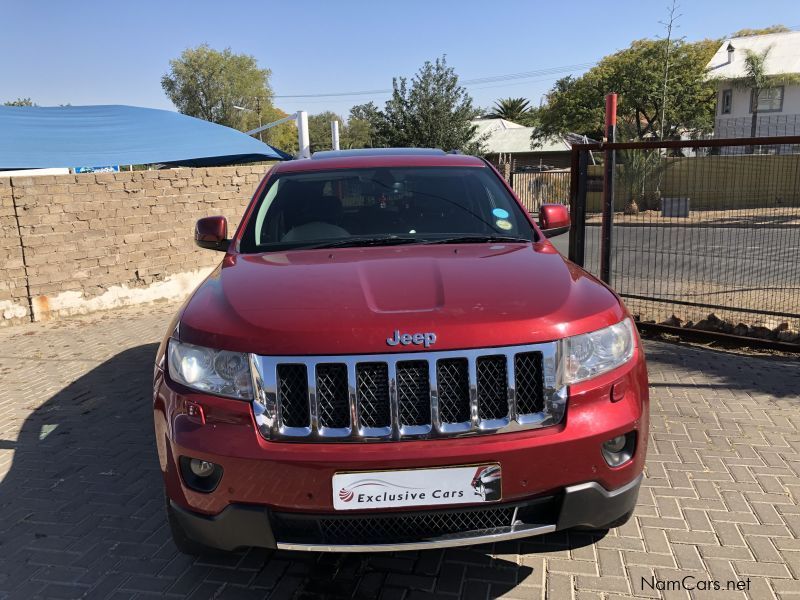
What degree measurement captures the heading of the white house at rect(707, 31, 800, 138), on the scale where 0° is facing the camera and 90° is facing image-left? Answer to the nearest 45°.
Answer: approximately 0°

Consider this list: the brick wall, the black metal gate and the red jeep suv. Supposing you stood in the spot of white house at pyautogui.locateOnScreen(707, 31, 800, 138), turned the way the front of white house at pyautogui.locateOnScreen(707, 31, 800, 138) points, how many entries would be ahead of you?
3

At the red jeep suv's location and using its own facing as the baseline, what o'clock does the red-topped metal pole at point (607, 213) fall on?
The red-topped metal pole is roughly at 7 o'clock from the red jeep suv.

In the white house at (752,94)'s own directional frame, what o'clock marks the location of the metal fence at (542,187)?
The metal fence is roughly at 1 o'clock from the white house.

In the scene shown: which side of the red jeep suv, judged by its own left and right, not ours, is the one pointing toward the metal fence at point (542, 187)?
back

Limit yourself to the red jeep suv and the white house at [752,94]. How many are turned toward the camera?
2

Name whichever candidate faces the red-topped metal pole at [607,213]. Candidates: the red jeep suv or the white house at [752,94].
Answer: the white house

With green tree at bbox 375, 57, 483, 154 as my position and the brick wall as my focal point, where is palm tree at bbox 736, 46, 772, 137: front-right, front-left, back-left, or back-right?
back-left

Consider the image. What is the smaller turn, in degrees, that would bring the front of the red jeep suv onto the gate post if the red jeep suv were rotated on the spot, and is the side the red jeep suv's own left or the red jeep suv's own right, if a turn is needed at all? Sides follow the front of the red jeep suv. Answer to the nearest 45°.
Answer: approximately 180°

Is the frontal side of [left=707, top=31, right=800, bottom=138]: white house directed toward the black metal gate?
yes

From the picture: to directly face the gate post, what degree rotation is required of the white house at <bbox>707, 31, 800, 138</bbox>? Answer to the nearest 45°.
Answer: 0° — it already faces it

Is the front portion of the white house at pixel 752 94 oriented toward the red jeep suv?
yes
